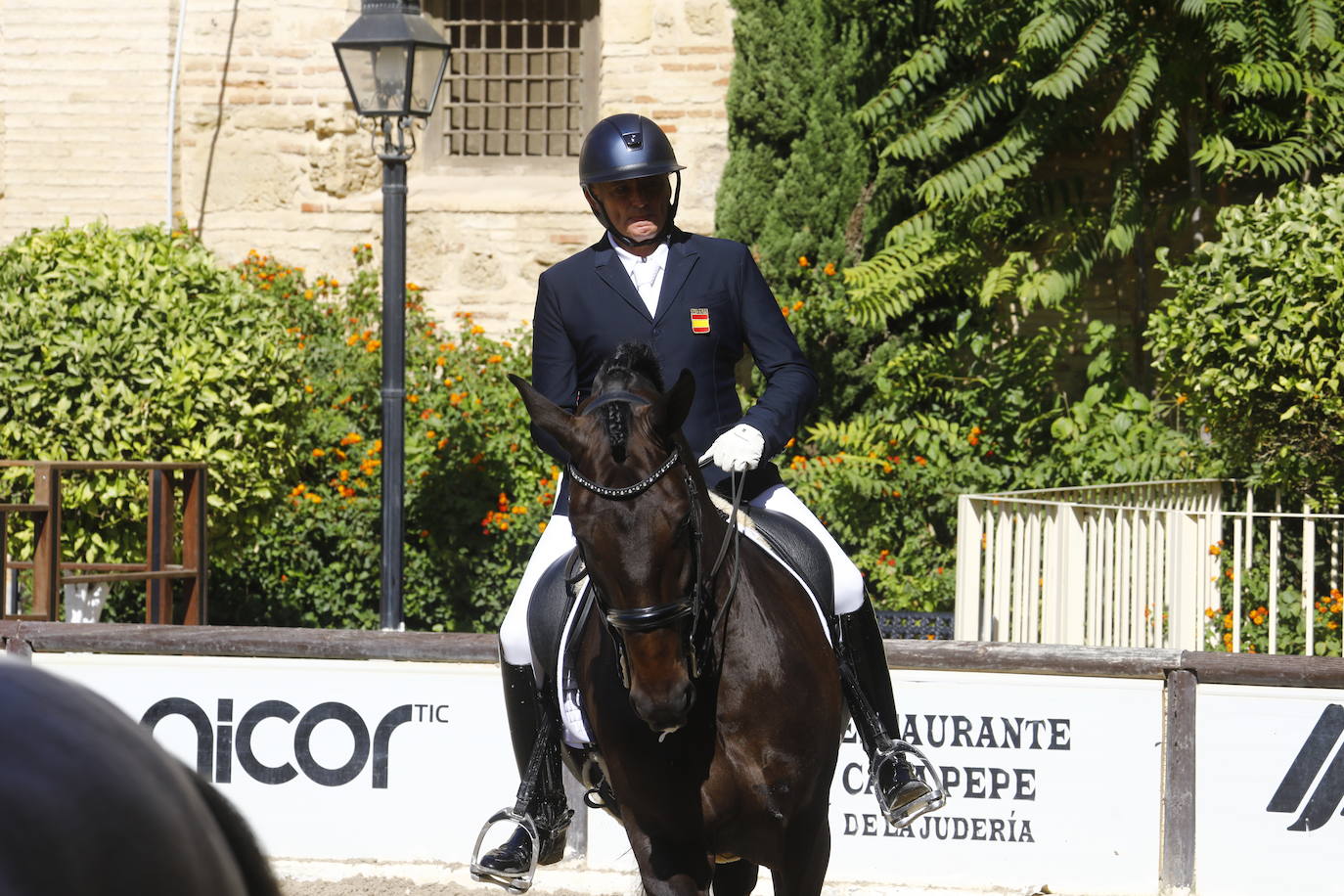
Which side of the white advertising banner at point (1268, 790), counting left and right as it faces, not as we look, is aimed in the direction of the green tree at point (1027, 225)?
back

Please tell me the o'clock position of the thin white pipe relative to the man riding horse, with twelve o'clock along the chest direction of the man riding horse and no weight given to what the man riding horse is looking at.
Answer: The thin white pipe is roughly at 5 o'clock from the man riding horse.

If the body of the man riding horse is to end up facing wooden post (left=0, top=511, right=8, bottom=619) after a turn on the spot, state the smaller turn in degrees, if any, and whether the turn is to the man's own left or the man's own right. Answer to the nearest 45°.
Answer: approximately 135° to the man's own right

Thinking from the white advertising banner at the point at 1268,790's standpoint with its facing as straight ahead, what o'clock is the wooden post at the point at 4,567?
The wooden post is roughly at 3 o'clock from the white advertising banner.

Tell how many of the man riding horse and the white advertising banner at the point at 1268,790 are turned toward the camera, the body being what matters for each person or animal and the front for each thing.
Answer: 2

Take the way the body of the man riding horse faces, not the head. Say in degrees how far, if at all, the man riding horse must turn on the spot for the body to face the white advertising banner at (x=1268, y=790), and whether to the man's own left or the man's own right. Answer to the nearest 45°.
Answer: approximately 135° to the man's own left

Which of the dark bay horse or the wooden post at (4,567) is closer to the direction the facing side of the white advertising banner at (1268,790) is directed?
the dark bay horse

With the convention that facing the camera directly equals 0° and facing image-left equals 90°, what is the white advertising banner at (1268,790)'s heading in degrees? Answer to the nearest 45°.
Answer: approximately 0°

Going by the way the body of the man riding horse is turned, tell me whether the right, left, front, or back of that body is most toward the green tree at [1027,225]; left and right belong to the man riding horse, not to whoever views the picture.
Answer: back

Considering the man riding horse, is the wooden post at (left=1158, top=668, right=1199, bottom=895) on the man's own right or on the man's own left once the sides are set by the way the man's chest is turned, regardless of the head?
on the man's own left

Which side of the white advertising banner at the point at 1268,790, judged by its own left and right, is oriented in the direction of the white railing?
back

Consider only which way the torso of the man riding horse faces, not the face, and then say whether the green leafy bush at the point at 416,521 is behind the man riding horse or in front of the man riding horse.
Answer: behind
